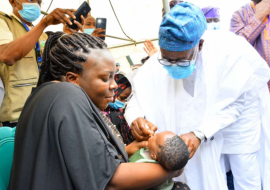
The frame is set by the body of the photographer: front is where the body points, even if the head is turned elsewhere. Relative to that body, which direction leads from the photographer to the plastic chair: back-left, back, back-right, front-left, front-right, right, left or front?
front-right

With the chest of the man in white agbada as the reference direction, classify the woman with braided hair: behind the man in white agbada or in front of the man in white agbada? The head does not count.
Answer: in front

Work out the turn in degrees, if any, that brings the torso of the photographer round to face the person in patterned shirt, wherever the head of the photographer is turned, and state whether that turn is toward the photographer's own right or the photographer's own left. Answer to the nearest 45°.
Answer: approximately 45° to the photographer's own left

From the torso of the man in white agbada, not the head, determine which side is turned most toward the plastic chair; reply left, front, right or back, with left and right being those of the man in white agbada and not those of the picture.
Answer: front

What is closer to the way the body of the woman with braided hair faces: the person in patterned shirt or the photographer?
the person in patterned shirt

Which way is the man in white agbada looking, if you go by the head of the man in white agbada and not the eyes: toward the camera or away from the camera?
toward the camera

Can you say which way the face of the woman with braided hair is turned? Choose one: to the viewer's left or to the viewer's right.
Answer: to the viewer's right

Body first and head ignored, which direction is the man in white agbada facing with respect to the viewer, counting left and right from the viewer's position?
facing the viewer and to the left of the viewer

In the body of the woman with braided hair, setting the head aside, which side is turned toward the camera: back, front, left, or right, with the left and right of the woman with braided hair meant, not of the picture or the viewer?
right

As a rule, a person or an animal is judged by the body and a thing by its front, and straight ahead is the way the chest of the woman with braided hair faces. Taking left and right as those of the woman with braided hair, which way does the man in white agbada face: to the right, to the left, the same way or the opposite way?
the opposite way

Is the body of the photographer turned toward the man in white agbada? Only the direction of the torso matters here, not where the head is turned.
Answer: yes

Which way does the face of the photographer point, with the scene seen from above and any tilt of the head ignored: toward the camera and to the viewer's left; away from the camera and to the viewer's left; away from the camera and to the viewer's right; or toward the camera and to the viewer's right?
toward the camera and to the viewer's right

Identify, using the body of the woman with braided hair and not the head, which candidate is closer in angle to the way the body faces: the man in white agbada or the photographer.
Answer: the man in white agbada

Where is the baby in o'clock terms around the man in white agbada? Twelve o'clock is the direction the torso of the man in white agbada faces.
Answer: The baby is roughly at 11 o'clock from the man in white agbada.

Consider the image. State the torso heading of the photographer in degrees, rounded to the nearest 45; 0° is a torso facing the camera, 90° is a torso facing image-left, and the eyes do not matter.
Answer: approximately 315°

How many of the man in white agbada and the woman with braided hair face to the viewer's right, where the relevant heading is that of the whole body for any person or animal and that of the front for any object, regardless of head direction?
1
